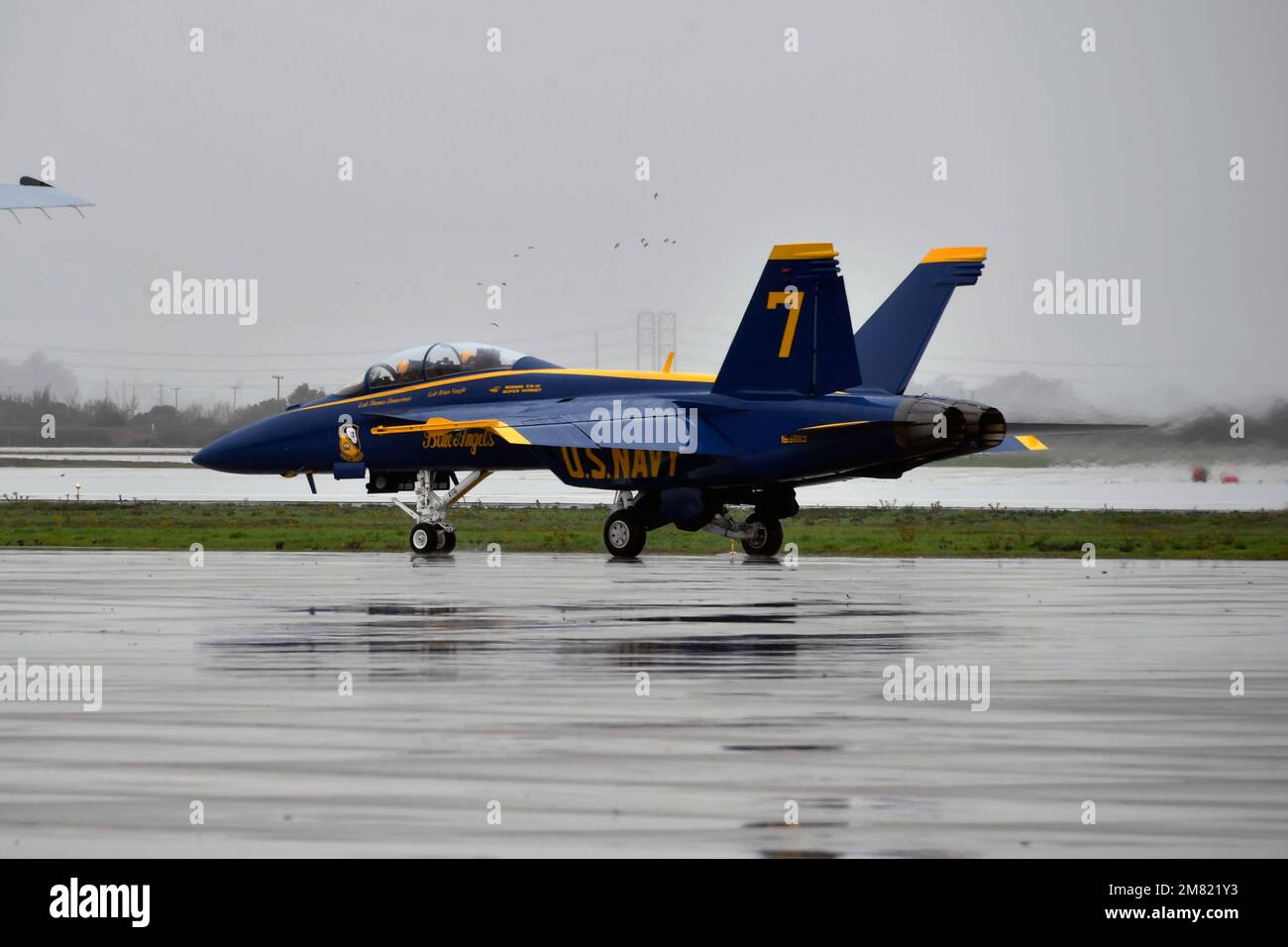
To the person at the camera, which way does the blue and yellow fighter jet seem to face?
facing away from the viewer and to the left of the viewer
